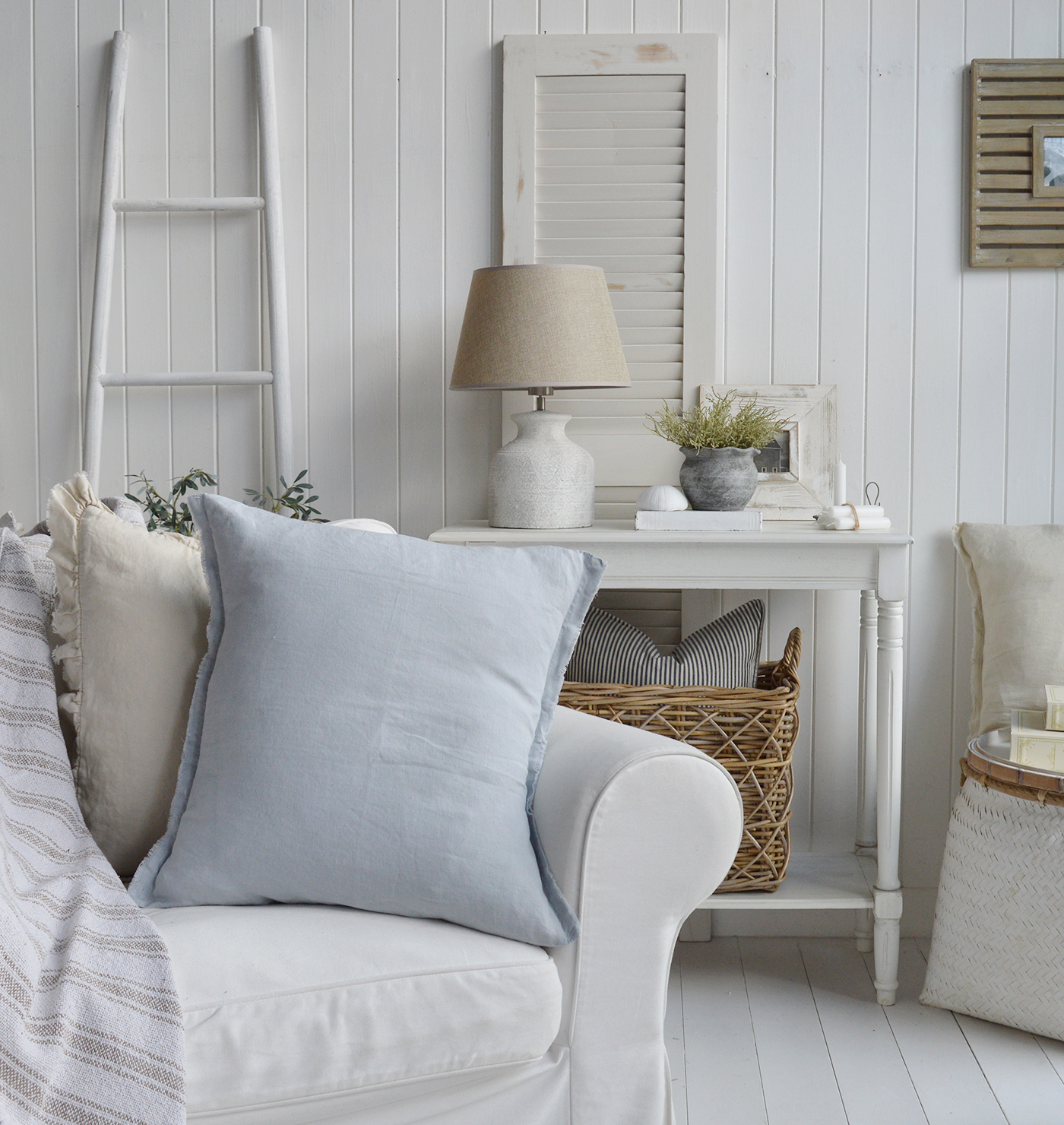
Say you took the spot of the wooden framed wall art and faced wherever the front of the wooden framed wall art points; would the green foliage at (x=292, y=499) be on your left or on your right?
on your right

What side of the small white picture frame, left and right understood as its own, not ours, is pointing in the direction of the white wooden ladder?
right

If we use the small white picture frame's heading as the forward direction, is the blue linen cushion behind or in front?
in front

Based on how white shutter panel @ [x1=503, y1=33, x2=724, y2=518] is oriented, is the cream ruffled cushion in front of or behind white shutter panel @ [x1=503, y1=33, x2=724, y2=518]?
in front

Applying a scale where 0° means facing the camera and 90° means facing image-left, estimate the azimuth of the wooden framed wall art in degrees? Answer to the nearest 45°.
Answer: approximately 0°

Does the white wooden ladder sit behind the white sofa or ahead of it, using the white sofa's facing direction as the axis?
behind
